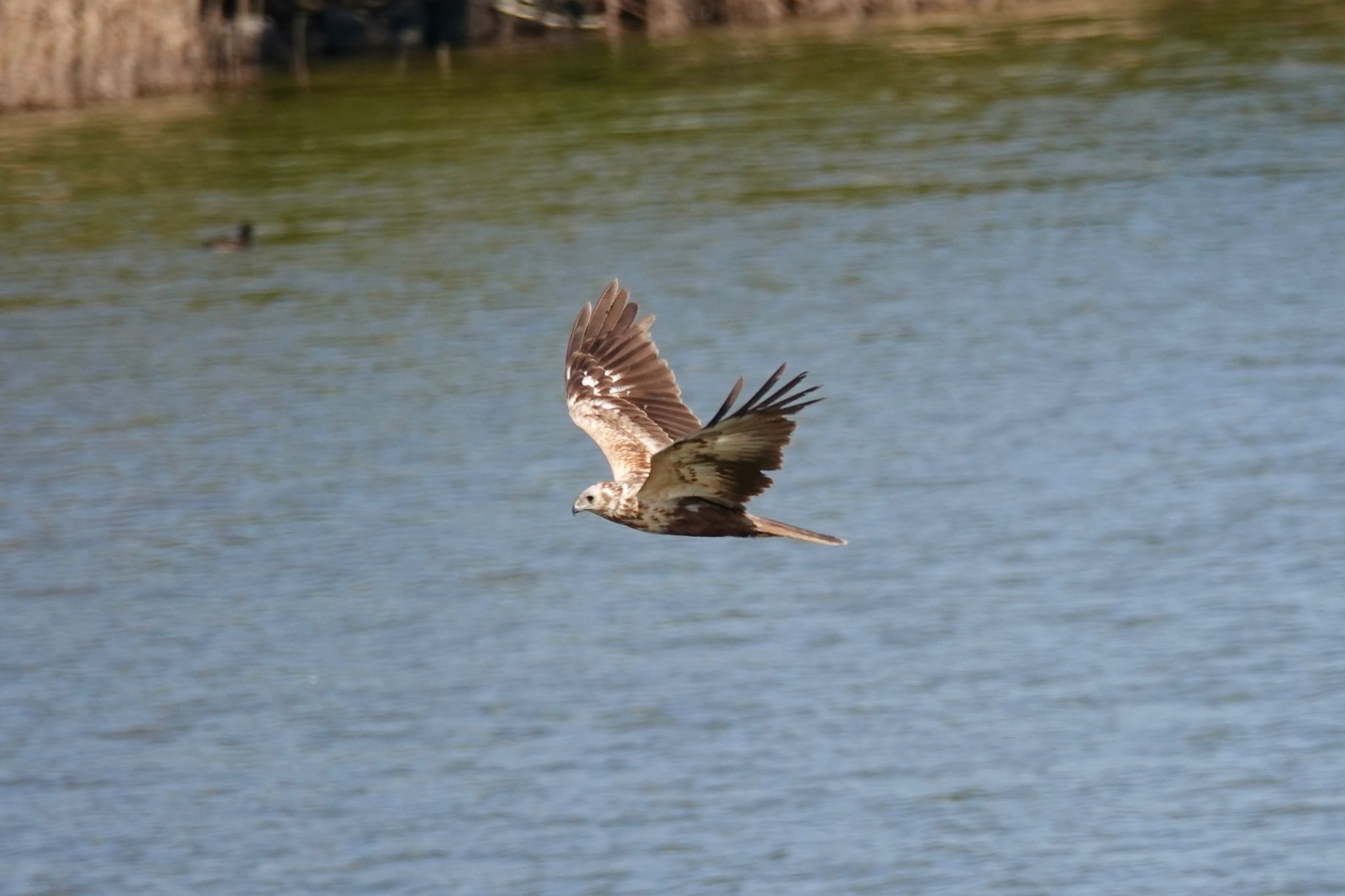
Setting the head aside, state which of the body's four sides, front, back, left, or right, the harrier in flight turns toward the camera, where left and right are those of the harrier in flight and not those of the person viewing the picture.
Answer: left

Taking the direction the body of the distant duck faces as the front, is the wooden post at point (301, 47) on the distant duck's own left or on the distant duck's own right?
on the distant duck's own left

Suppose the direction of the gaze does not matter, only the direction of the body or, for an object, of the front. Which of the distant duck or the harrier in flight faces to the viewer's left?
the harrier in flight

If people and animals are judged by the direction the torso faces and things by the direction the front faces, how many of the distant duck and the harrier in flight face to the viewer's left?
1

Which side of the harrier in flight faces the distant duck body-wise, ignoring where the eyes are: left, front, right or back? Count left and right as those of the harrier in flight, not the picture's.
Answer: right

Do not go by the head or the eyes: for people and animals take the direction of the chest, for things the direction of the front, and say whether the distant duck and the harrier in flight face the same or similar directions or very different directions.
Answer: very different directions

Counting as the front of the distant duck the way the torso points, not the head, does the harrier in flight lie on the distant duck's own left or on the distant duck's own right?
on the distant duck's own right

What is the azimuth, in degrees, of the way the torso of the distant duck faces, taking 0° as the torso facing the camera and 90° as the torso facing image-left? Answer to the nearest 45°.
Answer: approximately 270°

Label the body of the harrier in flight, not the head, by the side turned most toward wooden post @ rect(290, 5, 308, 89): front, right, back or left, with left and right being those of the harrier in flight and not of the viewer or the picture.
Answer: right
